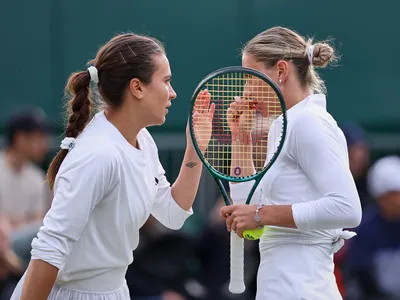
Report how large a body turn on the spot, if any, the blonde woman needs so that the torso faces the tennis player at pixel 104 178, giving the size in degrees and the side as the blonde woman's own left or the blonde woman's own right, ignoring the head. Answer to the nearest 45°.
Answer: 0° — they already face them

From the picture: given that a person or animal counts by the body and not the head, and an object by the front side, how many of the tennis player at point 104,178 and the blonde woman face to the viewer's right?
1

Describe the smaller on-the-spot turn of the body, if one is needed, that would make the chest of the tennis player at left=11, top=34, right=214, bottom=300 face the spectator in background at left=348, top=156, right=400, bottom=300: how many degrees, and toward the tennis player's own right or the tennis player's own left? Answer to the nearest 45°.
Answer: approximately 45° to the tennis player's own left

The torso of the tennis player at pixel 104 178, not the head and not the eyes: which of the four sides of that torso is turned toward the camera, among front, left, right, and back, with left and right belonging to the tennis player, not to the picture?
right

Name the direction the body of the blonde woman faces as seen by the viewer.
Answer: to the viewer's left

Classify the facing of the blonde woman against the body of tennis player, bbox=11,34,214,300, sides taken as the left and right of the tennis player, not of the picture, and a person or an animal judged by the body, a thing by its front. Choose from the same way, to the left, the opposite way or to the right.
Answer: the opposite way

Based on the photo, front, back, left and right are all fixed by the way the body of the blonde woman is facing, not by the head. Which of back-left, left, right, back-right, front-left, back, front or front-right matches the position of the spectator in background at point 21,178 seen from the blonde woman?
front-right

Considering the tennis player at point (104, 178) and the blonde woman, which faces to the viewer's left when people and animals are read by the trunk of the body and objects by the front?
the blonde woman

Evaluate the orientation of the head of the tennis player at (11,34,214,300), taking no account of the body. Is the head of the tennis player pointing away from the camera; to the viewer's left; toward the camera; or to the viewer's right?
to the viewer's right
